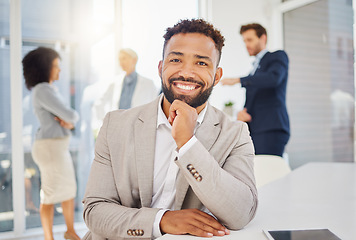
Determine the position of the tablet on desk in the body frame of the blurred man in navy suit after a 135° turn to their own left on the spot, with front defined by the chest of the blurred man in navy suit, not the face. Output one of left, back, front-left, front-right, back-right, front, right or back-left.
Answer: front-right

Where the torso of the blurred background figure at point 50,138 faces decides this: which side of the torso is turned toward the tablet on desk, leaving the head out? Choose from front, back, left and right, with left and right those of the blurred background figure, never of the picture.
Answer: right

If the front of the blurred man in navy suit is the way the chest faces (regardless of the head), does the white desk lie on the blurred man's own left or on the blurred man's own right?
on the blurred man's own left

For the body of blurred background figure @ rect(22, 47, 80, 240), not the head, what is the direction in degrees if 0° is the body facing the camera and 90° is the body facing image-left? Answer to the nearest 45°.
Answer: approximately 270°

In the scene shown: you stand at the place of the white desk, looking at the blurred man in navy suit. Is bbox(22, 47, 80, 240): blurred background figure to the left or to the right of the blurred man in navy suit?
left

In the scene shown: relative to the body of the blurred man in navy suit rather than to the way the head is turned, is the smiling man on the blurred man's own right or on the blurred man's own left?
on the blurred man's own left

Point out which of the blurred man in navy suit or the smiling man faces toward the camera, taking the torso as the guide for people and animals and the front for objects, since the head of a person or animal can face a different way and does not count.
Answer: the smiling man

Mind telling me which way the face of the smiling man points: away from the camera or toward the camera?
toward the camera

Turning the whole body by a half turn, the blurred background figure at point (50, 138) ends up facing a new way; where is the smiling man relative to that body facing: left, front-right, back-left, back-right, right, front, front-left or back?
left

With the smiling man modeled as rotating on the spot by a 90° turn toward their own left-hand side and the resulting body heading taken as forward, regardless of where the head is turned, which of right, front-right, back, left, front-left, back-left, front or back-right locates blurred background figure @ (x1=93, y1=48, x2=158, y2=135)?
left

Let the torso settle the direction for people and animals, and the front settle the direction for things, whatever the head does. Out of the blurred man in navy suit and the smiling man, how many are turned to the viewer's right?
0

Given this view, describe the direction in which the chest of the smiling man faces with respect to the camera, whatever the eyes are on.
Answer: toward the camera

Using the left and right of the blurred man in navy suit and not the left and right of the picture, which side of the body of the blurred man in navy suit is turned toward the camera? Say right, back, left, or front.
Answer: left

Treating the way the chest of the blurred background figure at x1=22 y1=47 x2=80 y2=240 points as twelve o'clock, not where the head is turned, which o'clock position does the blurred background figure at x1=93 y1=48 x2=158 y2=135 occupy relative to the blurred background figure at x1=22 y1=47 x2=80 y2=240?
the blurred background figure at x1=93 y1=48 x2=158 y2=135 is roughly at 11 o'clock from the blurred background figure at x1=22 y1=47 x2=80 y2=240.
